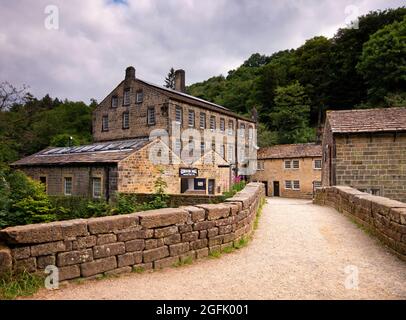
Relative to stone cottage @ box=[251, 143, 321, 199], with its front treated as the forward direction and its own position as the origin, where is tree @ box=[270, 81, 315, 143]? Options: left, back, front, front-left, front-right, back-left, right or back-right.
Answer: back

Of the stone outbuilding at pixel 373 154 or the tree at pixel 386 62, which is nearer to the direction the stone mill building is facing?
the stone outbuilding

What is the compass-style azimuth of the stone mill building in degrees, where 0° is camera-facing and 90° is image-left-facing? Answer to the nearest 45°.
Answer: approximately 315°

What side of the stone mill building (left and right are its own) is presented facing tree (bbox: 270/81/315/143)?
left

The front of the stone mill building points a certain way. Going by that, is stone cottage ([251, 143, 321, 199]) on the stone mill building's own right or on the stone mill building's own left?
on the stone mill building's own left

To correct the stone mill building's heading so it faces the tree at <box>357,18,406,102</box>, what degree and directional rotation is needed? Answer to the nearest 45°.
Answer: approximately 45° to its left
